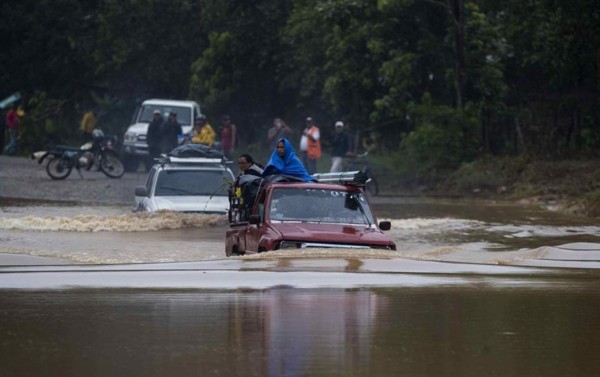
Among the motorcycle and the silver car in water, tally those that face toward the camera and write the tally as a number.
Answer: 1

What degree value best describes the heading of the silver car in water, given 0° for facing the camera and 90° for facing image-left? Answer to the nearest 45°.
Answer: approximately 0°

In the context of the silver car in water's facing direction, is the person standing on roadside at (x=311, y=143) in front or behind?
behind

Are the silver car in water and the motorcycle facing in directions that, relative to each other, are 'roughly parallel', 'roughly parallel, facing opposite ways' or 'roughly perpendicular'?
roughly perpendicular

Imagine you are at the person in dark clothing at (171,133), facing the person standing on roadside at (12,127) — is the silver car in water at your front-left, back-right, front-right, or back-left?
back-left

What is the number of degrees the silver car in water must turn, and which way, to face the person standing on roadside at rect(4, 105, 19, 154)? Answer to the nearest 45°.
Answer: approximately 180°
